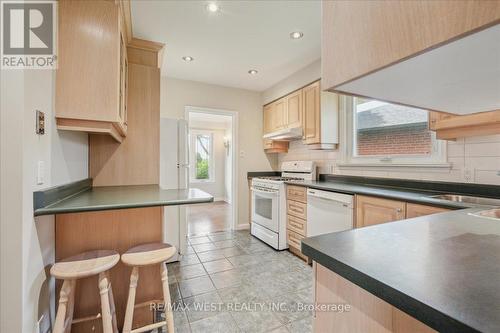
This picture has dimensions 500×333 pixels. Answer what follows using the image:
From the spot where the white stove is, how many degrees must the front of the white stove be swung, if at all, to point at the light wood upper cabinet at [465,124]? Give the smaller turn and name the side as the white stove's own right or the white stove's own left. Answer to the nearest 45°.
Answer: approximately 90° to the white stove's own left

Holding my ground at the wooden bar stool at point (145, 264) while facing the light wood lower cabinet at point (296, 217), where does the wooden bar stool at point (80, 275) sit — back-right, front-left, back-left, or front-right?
back-left

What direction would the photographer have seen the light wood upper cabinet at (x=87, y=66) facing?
facing to the right of the viewer

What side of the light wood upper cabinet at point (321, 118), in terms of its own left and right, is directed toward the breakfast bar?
front

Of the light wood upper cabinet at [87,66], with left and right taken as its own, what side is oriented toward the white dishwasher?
front

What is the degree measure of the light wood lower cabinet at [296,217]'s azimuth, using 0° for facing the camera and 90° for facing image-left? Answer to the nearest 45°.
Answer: approximately 45°

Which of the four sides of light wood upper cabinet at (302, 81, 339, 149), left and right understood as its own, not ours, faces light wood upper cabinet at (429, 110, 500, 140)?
left

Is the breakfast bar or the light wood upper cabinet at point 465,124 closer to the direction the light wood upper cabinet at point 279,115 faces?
the breakfast bar

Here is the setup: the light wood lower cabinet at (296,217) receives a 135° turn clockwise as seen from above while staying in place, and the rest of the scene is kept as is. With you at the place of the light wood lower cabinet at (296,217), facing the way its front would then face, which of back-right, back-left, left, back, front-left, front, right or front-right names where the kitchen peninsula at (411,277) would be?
back

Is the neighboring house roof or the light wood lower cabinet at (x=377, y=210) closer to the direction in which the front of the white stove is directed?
the light wood lower cabinet

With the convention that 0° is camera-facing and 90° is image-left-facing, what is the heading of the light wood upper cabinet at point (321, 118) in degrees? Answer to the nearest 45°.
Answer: approximately 45°
